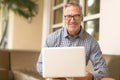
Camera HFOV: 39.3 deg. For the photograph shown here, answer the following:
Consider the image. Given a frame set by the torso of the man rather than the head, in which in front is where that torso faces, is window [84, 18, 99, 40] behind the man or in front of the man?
behind

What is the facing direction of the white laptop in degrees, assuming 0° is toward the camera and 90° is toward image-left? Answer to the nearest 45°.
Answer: approximately 180°

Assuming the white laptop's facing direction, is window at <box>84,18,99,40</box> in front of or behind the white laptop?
in front

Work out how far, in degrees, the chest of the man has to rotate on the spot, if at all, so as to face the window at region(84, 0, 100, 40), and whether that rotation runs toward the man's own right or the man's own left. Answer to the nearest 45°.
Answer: approximately 180°

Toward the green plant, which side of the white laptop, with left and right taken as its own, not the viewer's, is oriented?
front
